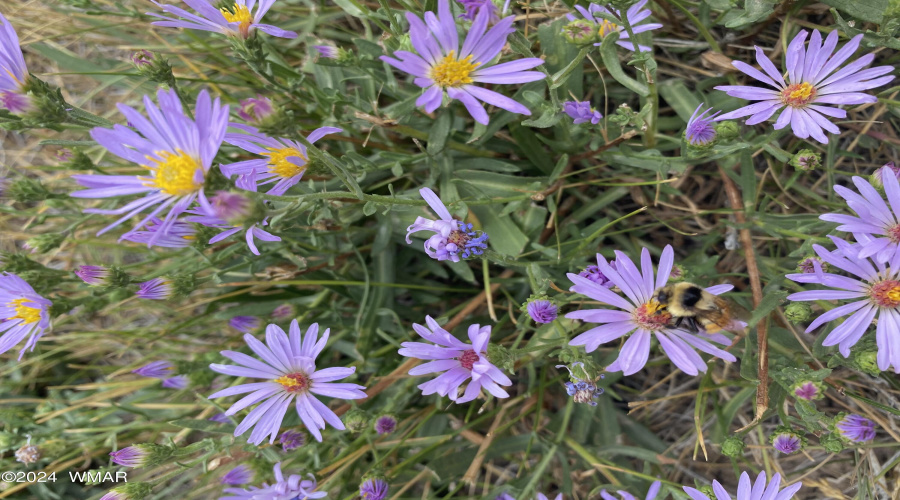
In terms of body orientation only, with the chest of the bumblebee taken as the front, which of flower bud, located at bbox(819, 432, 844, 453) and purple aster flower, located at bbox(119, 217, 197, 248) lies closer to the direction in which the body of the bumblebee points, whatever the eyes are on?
the purple aster flower

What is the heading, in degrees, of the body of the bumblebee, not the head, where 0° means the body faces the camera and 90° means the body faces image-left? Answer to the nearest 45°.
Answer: approximately 90°

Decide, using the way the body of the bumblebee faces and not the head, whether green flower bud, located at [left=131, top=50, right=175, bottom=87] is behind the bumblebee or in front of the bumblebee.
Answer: in front

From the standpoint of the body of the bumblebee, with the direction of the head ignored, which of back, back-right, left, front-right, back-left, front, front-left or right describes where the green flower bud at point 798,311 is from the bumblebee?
back-right

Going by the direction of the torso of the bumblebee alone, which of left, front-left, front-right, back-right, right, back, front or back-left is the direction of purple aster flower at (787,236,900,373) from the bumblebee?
back-right

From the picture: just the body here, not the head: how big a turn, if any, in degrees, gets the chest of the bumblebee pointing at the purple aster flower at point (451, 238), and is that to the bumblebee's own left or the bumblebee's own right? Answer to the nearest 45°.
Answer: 0° — it already faces it
